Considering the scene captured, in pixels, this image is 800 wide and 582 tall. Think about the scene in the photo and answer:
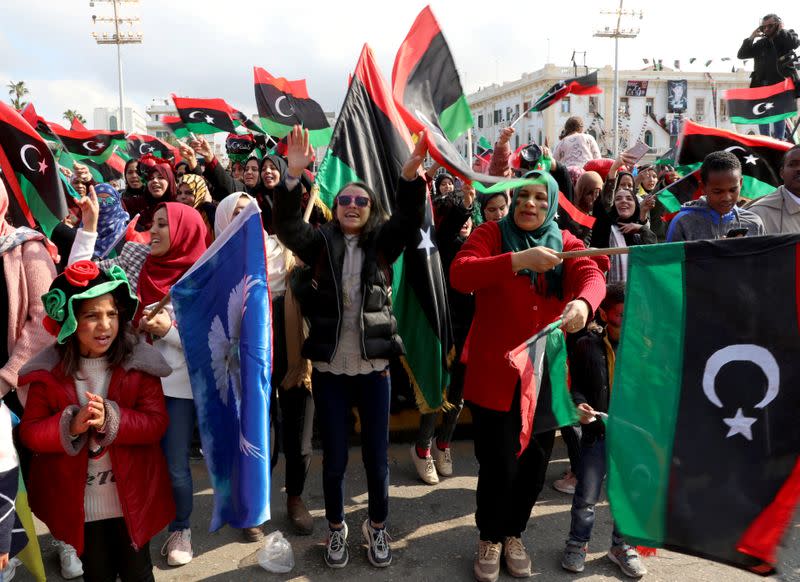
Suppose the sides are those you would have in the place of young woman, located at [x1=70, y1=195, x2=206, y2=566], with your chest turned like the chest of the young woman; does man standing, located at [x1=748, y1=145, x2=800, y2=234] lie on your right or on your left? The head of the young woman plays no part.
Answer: on your left

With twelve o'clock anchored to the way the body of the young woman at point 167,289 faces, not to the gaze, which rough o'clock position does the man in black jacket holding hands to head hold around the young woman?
The man in black jacket holding hands to head is roughly at 7 o'clock from the young woman.

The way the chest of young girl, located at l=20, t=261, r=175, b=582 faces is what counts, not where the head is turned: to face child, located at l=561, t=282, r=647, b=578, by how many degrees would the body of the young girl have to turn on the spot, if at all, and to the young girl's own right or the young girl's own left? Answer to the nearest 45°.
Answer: approximately 90° to the young girl's own left

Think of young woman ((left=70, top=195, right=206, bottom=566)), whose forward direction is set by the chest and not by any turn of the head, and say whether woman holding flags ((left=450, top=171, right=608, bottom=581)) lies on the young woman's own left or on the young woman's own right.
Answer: on the young woman's own left

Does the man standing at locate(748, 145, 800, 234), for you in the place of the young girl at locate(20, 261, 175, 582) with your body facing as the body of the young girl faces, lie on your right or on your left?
on your left

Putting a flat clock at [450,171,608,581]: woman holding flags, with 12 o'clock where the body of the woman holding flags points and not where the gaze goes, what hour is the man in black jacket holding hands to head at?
The man in black jacket holding hands to head is roughly at 7 o'clock from the woman holding flags.

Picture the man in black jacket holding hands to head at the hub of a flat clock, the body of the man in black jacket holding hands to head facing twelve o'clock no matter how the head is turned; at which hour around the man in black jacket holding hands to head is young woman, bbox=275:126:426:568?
The young woman is roughly at 11 o'clock from the man in black jacket holding hands to head.

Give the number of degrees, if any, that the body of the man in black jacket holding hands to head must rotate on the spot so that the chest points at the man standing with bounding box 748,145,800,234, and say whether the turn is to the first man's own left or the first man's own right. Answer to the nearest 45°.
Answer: approximately 45° to the first man's own left

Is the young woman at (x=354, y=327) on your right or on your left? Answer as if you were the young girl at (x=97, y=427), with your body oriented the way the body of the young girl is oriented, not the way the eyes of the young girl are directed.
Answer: on your left

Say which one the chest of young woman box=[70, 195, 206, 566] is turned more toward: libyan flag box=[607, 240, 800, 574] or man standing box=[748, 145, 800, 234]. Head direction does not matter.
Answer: the libyan flag

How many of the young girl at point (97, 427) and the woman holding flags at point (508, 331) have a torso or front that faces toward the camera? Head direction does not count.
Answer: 2

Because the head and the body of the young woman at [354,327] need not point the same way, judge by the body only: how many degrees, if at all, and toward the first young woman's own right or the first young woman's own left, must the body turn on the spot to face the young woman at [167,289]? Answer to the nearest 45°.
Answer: approximately 90° to the first young woman's own right
